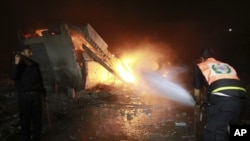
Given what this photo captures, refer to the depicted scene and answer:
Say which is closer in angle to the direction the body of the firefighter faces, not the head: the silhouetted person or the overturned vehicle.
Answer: the overturned vehicle

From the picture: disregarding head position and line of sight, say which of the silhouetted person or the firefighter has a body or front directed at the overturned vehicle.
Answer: the firefighter

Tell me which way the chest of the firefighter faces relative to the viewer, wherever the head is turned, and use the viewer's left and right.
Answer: facing away from the viewer and to the left of the viewer

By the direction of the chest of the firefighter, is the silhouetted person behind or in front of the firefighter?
in front

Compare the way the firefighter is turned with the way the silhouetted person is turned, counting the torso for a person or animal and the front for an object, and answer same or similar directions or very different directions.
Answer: very different directions

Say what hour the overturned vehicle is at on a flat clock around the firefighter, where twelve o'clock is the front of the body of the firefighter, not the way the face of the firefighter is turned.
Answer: The overturned vehicle is roughly at 12 o'clock from the firefighter.
